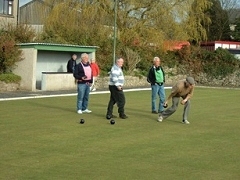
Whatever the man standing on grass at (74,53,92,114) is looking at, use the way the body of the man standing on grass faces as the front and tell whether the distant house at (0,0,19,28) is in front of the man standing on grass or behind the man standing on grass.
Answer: behind

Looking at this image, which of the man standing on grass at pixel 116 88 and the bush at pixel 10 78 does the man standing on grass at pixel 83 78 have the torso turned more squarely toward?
the man standing on grass

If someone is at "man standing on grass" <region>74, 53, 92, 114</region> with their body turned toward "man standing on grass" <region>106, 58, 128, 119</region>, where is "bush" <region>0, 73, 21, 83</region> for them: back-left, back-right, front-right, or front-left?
back-left

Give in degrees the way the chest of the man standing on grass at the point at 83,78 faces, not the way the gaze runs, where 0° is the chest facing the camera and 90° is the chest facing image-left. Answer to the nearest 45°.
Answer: approximately 315°
